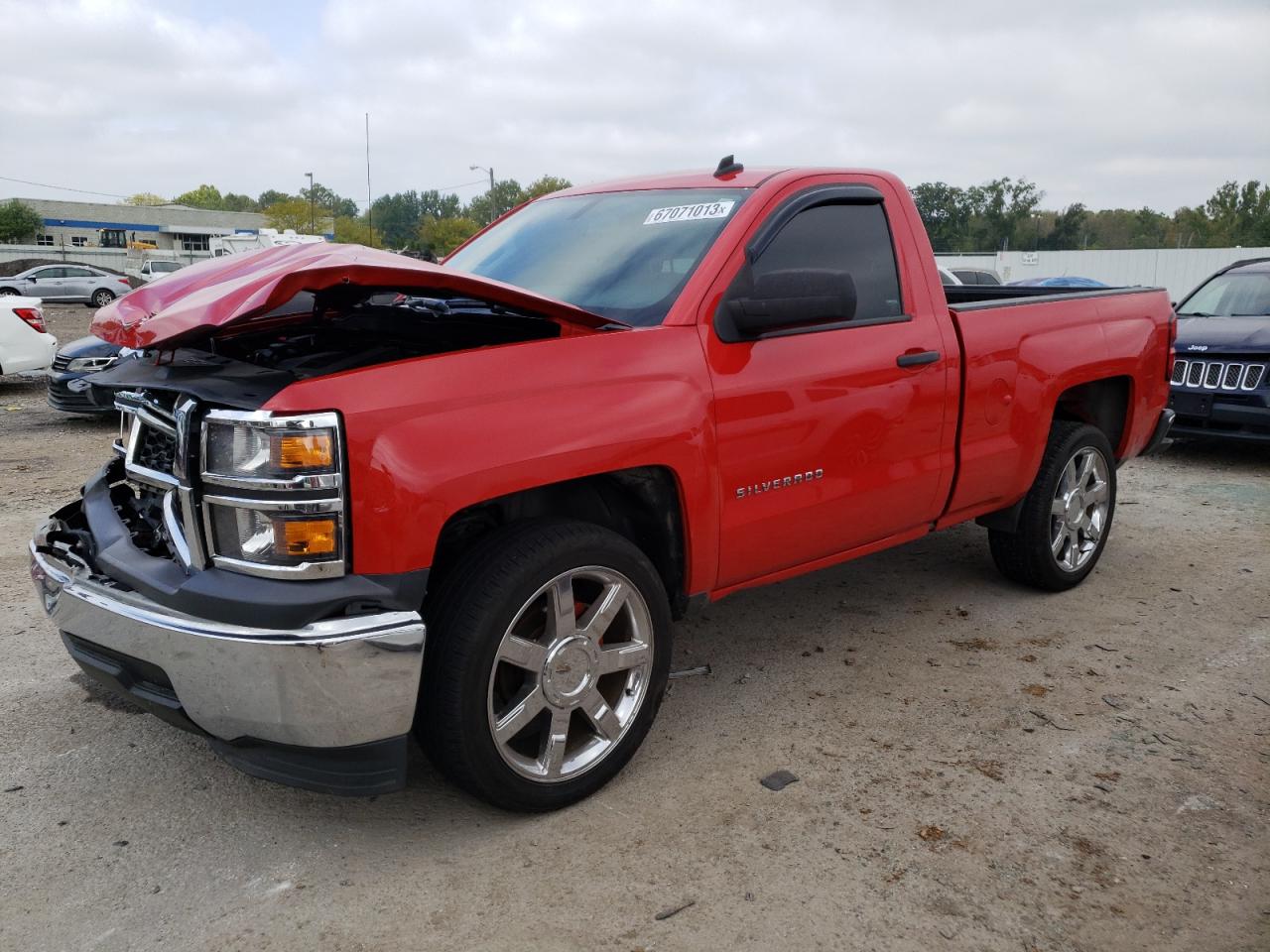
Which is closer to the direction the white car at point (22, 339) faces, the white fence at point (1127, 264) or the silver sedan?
the silver sedan

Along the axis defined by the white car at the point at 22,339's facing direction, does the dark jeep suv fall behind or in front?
behind

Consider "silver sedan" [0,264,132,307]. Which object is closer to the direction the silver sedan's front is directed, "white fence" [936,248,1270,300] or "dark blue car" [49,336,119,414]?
the dark blue car

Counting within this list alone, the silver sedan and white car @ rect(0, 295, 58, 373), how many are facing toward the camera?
0

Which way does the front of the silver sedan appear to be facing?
to the viewer's left

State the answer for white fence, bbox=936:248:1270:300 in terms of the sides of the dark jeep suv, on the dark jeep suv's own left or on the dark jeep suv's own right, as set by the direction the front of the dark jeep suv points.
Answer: on the dark jeep suv's own right

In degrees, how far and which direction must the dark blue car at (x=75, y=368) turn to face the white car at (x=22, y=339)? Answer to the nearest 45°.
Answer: approximately 135° to its right

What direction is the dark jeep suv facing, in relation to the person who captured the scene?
facing the viewer and to the left of the viewer

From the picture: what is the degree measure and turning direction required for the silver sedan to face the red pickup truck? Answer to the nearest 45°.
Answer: approximately 90° to its left
